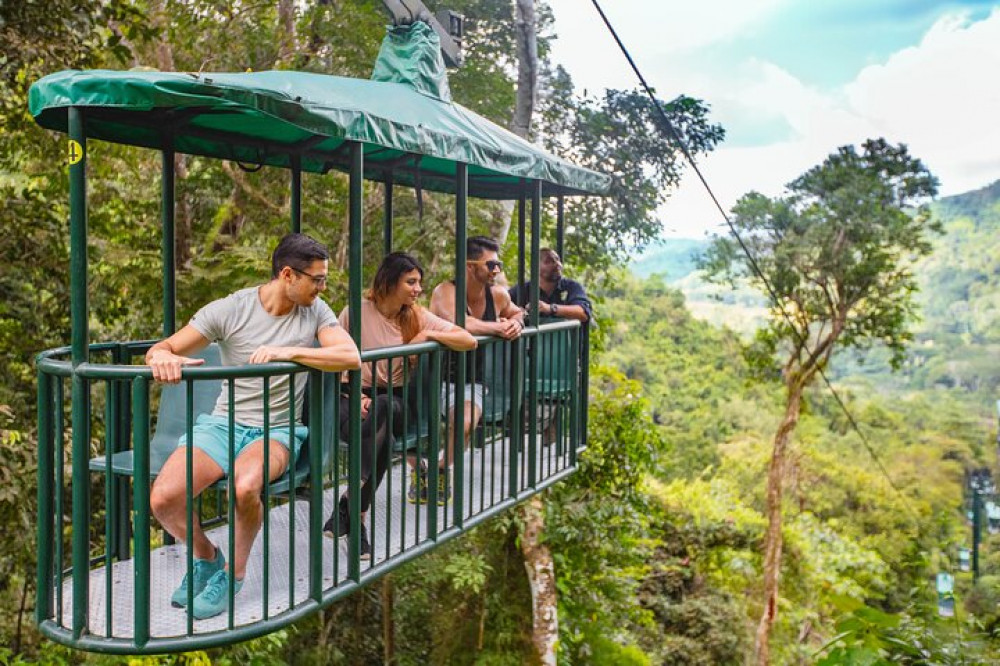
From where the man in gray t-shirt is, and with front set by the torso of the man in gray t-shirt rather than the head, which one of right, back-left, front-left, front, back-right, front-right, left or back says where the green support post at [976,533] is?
back-left

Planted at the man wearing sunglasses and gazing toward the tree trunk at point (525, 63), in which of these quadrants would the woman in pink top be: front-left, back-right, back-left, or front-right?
back-left

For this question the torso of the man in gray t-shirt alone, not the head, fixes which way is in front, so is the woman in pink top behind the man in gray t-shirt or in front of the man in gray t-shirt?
behind

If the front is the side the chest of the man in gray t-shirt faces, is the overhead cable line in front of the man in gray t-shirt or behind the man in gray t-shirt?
behind

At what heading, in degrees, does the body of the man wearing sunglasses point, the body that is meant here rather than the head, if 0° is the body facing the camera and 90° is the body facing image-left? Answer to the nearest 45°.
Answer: approximately 315°

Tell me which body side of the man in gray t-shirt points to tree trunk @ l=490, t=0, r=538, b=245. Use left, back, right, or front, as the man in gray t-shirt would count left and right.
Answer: back

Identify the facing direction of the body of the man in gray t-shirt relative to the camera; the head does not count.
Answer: toward the camera
